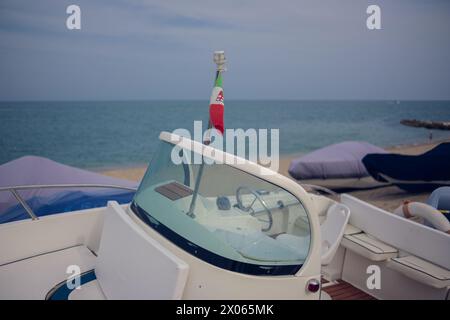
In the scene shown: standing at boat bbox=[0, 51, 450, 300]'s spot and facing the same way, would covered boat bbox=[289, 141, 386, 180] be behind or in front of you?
behind

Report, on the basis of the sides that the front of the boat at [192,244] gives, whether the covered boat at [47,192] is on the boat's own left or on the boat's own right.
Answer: on the boat's own right

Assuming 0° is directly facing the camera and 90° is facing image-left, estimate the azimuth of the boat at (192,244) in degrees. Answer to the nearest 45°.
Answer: approximately 45°
